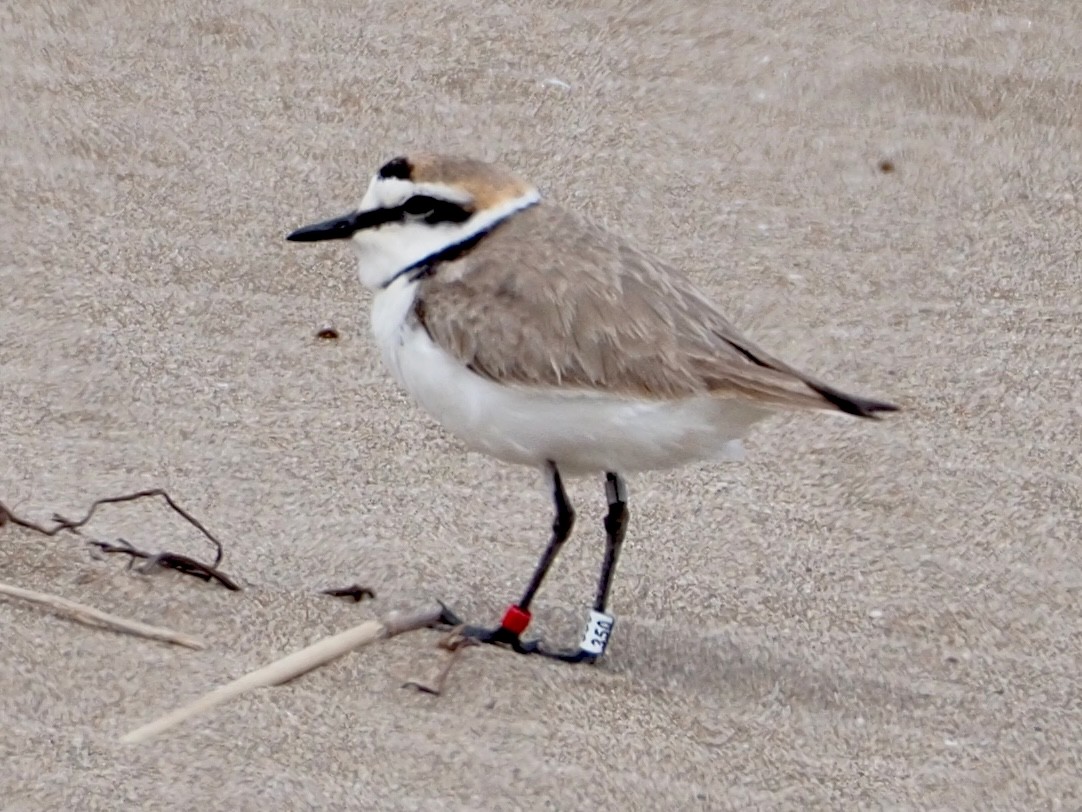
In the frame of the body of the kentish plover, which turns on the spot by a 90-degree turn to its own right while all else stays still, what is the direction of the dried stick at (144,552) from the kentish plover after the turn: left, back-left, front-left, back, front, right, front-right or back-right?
left

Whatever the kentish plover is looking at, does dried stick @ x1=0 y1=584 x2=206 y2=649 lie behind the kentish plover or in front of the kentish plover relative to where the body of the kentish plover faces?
in front

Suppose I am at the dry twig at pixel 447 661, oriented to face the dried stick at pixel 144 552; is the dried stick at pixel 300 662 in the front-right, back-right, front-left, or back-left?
front-left

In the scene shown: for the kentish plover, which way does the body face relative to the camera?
to the viewer's left

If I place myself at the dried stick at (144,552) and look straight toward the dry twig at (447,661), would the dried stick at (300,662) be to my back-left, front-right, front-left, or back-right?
front-right
